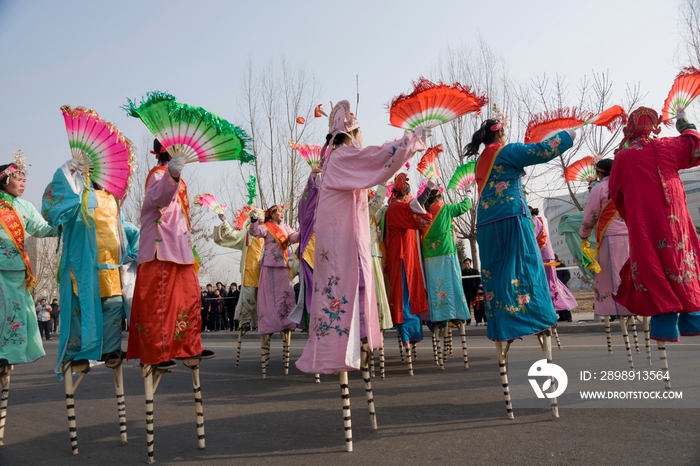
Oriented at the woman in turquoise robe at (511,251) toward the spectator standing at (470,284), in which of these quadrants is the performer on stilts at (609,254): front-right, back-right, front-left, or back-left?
front-right

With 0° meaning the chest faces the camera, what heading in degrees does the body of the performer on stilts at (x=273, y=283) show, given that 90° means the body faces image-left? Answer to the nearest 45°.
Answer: approximately 315°

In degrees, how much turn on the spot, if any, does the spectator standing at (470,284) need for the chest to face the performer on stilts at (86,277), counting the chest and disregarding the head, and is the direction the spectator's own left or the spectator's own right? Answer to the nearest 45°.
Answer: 0° — they already face them

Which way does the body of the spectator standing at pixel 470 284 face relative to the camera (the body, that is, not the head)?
toward the camera

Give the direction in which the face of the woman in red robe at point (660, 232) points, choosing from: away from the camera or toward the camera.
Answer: away from the camera

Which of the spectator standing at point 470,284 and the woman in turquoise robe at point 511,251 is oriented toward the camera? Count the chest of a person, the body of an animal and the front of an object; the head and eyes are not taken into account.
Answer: the spectator standing

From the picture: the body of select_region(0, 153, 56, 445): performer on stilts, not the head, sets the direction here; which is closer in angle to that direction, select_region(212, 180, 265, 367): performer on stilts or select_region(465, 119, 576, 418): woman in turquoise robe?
the woman in turquoise robe

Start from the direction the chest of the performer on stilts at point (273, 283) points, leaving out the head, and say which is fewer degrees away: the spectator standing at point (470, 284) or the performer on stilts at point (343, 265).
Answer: the performer on stilts

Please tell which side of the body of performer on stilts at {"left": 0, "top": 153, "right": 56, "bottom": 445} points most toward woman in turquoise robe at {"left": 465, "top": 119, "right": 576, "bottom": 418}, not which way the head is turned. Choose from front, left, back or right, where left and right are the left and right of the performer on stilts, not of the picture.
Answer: front

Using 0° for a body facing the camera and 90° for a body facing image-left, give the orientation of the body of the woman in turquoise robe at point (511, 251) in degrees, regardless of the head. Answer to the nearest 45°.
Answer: approximately 225°

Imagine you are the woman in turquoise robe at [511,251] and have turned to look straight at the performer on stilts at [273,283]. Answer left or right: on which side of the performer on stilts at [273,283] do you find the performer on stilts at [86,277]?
left

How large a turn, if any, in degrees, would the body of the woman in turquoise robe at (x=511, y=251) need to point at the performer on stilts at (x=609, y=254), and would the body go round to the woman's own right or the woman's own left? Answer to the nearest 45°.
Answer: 0° — they already face them

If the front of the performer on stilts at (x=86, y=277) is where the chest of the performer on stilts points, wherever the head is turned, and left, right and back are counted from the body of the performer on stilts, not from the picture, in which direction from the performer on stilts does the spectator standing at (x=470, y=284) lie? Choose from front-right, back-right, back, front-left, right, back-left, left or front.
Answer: left

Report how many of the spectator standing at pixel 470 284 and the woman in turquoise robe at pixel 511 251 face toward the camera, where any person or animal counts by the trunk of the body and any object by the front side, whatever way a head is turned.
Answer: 1

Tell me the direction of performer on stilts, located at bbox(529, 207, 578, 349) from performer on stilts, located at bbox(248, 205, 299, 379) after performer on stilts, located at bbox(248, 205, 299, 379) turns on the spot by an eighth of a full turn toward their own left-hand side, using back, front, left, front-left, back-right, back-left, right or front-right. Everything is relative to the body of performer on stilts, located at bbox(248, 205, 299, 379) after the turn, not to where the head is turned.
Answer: front

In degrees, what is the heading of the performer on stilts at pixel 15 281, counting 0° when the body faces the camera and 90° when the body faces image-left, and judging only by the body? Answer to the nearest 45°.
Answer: approximately 315°
